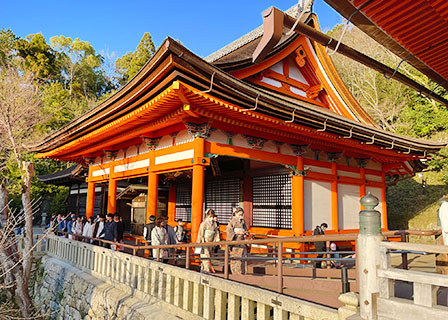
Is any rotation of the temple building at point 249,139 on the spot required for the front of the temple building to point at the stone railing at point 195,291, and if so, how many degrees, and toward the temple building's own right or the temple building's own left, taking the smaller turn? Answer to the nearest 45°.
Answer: approximately 45° to the temple building's own left

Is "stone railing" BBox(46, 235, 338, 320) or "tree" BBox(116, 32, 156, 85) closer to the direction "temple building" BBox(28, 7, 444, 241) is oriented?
the stone railing

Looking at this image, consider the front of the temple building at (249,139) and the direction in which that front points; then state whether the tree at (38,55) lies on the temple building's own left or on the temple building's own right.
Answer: on the temple building's own right

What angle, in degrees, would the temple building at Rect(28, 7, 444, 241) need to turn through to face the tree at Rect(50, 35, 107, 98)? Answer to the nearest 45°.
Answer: approximately 90° to its right

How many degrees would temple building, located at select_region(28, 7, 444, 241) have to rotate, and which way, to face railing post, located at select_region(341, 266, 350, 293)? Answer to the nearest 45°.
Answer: approximately 45° to its left

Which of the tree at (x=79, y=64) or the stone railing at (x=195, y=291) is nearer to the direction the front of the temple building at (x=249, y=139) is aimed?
the stone railing

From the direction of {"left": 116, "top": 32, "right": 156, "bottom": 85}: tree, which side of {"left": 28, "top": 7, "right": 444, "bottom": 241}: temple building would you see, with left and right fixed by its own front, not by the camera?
right

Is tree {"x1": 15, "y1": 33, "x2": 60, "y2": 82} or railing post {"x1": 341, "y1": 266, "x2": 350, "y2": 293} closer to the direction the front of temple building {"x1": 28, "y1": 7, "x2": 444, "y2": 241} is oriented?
the railing post

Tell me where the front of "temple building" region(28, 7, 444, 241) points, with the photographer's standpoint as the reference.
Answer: facing the viewer and to the left of the viewer
